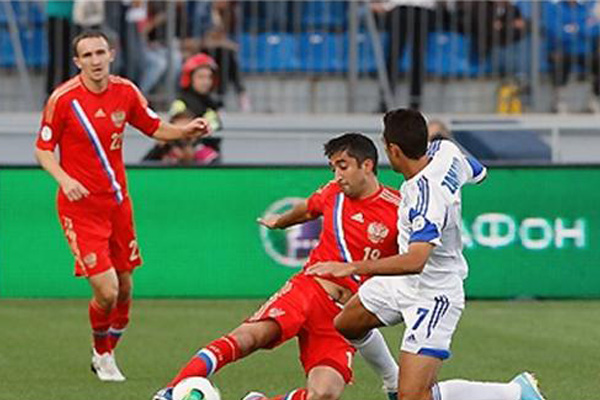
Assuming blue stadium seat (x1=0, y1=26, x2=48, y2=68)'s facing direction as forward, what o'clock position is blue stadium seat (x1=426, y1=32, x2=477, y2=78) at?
blue stadium seat (x1=426, y1=32, x2=477, y2=78) is roughly at 9 o'clock from blue stadium seat (x1=0, y1=26, x2=48, y2=68).

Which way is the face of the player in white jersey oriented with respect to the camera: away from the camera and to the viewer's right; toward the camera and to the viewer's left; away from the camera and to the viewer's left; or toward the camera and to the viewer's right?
away from the camera and to the viewer's left

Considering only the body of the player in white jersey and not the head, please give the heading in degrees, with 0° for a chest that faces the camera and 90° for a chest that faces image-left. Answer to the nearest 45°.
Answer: approximately 90°

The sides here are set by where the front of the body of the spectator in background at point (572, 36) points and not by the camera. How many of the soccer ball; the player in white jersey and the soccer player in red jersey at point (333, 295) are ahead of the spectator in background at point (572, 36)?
3

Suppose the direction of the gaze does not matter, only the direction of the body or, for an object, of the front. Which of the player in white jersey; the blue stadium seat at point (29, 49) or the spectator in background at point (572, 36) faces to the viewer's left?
the player in white jersey
